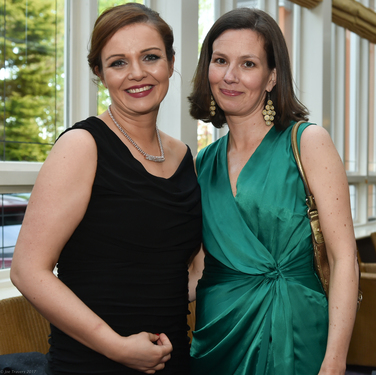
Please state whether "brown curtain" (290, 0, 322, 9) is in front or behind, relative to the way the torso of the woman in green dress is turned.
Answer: behind

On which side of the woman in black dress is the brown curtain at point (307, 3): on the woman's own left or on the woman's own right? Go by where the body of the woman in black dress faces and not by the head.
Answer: on the woman's own left

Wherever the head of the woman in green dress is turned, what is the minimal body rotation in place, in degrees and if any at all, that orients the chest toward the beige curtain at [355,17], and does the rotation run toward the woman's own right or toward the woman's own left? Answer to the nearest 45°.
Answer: approximately 135° to the woman's own right

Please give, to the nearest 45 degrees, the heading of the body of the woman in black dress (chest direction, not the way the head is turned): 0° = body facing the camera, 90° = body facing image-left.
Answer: approximately 315°
